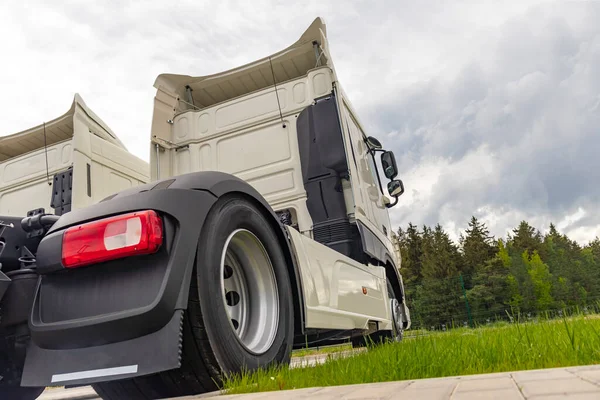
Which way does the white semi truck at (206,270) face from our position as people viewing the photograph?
facing away from the viewer and to the right of the viewer
